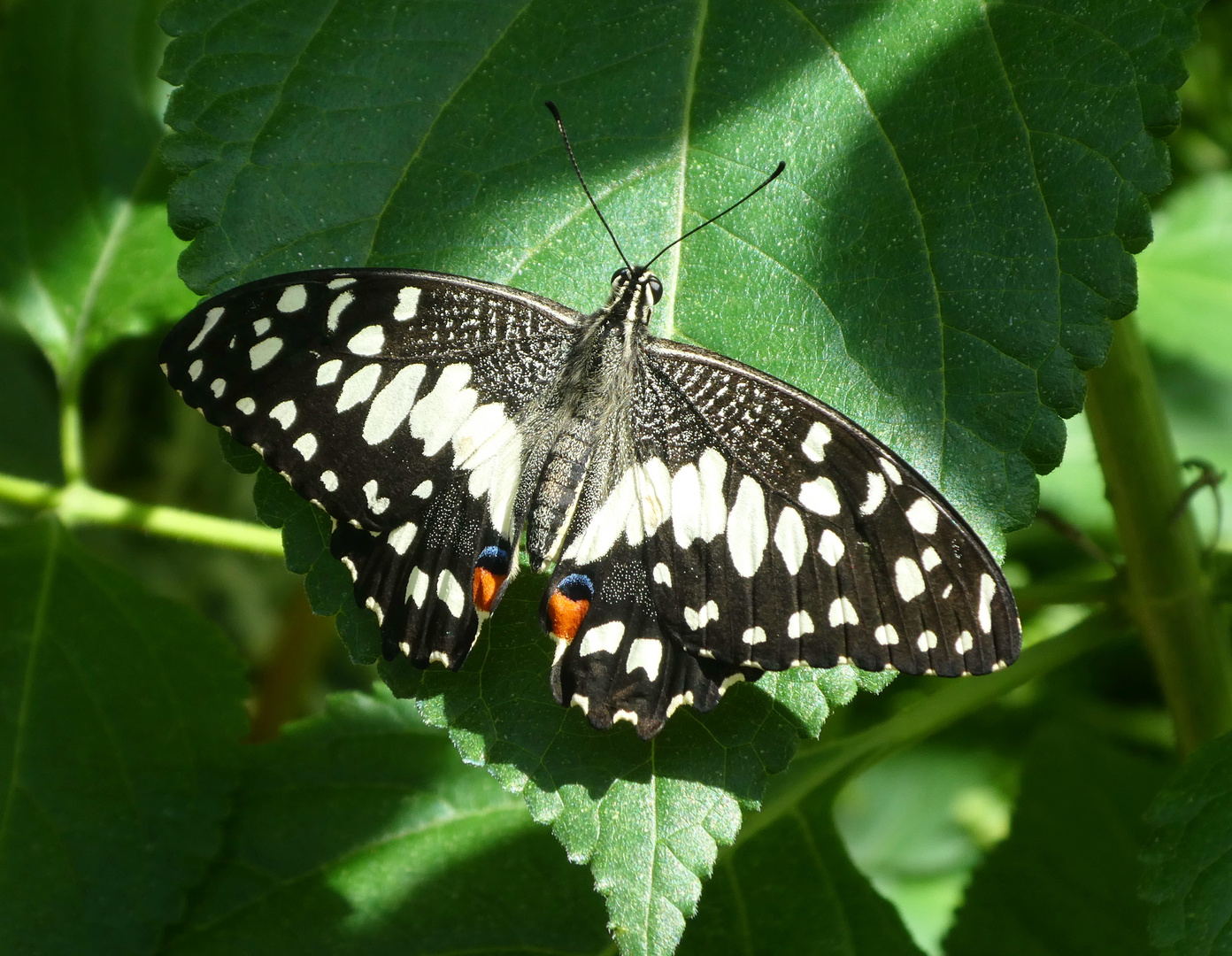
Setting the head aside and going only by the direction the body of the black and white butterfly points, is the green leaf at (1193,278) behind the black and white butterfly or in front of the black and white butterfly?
in front

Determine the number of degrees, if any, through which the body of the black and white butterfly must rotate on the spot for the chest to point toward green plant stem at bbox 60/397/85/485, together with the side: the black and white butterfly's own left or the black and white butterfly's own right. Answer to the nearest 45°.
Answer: approximately 45° to the black and white butterfly's own left

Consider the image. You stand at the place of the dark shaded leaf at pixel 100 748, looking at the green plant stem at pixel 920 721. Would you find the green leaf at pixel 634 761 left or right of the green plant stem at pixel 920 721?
right

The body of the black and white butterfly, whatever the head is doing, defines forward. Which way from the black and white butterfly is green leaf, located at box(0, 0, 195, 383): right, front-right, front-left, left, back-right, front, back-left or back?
front-left

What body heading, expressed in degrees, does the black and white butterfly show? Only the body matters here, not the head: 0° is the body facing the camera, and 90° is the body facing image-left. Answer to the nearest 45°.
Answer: approximately 180°

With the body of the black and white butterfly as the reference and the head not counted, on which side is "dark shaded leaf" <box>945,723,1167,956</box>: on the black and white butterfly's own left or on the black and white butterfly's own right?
on the black and white butterfly's own right
